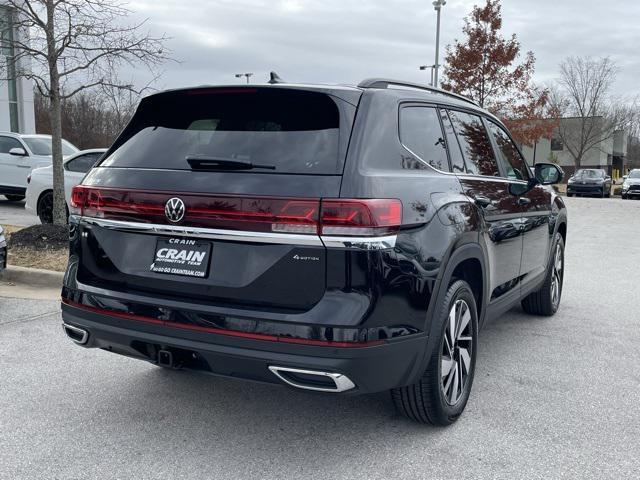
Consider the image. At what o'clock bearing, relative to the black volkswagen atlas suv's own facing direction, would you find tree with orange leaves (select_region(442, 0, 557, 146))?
The tree with orange leaves is roughly at 11 o'clock from the black volkswagen atlas suv.

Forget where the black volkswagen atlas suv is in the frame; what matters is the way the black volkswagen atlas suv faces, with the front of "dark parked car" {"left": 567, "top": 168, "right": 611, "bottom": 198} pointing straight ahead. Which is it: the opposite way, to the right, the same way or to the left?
the opposite way

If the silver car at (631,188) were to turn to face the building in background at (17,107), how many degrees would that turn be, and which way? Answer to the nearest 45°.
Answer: approximately 45° to its right

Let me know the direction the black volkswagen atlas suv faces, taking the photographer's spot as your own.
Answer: facing away from the viewer and to the right of the viewer

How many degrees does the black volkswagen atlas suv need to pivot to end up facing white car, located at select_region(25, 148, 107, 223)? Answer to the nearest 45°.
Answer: approximately 90° to its left

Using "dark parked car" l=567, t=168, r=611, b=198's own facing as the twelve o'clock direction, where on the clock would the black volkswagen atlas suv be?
The black volkswagen atlas suv is roughly at 12 o'clock from the dark parked car.

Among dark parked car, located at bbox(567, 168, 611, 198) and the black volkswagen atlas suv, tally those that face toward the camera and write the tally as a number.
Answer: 1

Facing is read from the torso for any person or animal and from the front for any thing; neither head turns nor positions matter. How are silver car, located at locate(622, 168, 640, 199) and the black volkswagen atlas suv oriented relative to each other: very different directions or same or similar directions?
very different directions
